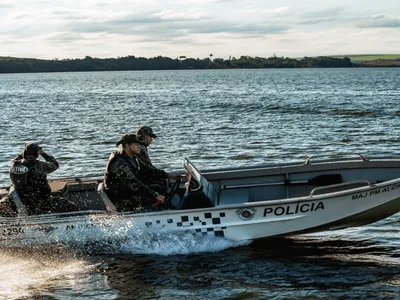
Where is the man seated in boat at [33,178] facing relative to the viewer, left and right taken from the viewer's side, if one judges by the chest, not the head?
facing away from the viewer and to the right of the viewer

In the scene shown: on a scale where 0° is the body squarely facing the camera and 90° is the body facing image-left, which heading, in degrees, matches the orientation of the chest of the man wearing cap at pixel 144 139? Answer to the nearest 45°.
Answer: approximately 270°

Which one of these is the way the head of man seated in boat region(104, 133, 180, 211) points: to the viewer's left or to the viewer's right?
to the viewer's right

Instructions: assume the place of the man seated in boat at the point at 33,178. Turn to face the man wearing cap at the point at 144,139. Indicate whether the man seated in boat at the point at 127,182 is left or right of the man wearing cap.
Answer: right

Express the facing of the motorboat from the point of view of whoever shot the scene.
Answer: facing to the right of the viewer

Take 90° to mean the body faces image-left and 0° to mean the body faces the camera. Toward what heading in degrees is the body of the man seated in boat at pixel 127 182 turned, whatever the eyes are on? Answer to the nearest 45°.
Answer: approximately 270°

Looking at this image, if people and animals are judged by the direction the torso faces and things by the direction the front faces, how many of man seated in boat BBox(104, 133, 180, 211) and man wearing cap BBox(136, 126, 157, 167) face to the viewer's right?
2

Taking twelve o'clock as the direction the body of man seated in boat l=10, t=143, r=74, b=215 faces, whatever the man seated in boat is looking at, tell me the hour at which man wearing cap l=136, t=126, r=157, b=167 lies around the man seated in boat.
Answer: The man wearing cap is roughly at 1 o'clock from the man seated in boat.

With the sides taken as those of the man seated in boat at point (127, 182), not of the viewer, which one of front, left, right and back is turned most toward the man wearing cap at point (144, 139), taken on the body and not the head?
left
